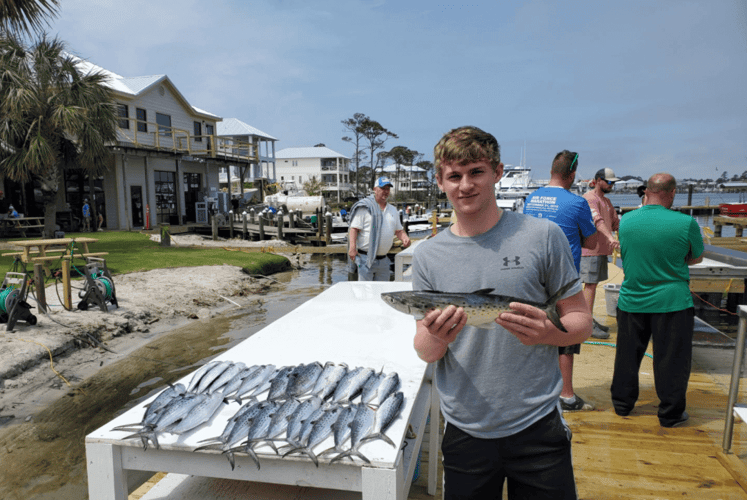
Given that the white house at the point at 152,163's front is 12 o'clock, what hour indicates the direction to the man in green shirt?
The man in green shirt is roughly at 1 o'clock from the white house.

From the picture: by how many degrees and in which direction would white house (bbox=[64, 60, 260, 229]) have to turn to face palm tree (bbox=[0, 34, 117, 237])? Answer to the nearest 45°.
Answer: approximately 90° to its right

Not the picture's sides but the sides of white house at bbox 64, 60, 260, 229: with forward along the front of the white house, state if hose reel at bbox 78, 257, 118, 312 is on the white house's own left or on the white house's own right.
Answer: on the white house's own right

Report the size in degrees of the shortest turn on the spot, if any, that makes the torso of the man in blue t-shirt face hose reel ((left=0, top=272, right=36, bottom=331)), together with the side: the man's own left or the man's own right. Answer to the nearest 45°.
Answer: approximately 135° to the man's own left

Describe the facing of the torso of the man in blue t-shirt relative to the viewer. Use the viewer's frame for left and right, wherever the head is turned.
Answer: facing away from the viewer and to the right of the viewer

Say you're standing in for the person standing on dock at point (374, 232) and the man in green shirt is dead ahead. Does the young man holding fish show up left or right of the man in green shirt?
right

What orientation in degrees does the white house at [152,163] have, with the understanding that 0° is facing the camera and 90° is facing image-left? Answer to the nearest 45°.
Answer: approximately 315°

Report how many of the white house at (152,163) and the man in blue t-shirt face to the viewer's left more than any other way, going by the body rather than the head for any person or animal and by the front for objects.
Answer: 0

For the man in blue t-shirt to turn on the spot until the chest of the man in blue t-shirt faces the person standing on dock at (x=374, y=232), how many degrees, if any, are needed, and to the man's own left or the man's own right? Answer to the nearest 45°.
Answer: approximately 90° to the man's own left
